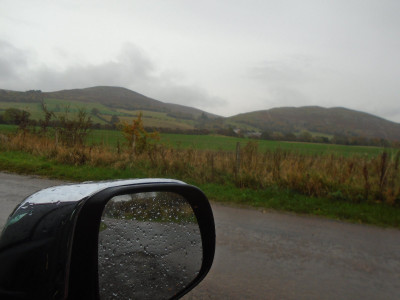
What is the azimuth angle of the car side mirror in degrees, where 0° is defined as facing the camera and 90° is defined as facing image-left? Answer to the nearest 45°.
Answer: approximately 315°

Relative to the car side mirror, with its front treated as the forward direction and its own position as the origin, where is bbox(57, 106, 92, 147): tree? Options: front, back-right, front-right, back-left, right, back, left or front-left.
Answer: back-left

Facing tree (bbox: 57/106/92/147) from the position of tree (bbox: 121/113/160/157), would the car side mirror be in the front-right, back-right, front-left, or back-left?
back-left

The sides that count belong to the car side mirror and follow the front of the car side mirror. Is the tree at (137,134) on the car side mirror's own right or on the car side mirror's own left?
on the car side mirror's own left

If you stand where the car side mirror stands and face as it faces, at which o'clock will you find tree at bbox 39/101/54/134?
The tree is roughly at 7 o'clock from the car side mirror.
